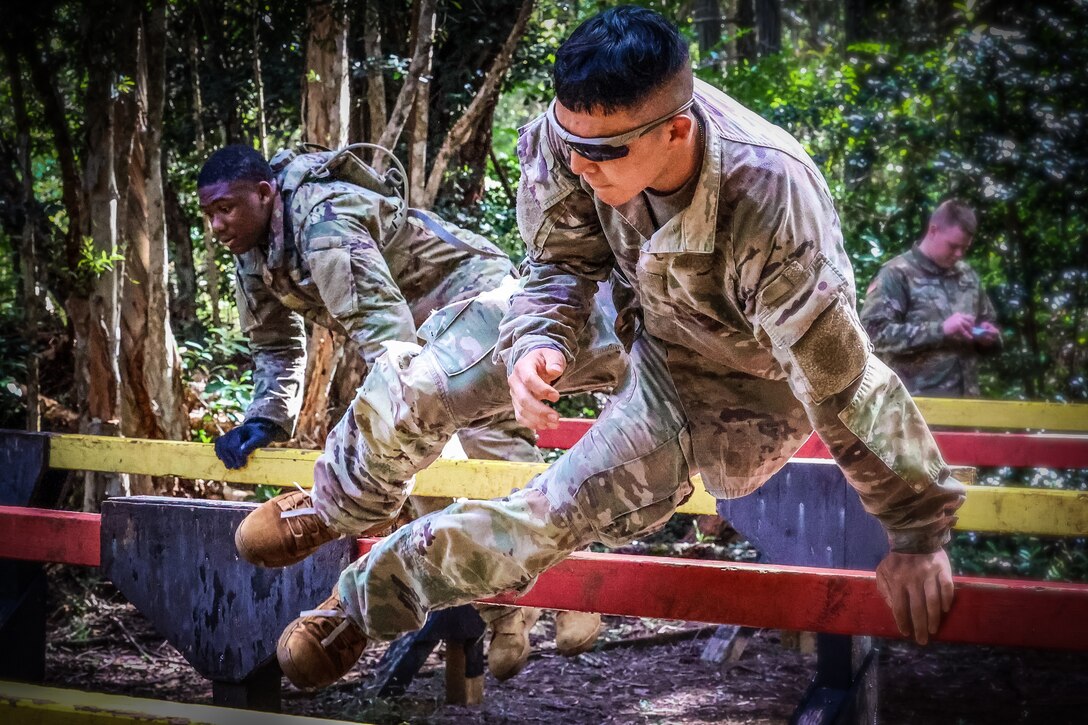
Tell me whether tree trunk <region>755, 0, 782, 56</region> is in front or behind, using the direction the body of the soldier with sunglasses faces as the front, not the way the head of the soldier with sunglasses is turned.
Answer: behind

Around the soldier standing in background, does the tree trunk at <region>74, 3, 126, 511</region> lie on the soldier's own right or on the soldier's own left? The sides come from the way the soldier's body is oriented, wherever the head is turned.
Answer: on the soldier's own right

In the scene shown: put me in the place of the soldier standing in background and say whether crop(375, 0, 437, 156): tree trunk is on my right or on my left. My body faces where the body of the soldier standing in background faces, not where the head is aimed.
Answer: on my right

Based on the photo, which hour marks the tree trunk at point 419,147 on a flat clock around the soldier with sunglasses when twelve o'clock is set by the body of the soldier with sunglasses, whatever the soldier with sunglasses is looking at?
The tree trunk is roughly at 4 o'clock from the soldier with sunglasses.

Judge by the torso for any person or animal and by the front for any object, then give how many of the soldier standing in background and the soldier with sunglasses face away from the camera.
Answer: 0

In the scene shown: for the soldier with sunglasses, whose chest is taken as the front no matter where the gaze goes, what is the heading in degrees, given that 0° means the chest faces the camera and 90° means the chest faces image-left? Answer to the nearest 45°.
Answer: approximately 45°

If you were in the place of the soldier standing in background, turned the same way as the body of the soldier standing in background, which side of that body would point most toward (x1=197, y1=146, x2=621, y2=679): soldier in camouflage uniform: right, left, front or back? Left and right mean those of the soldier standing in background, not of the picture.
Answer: right
